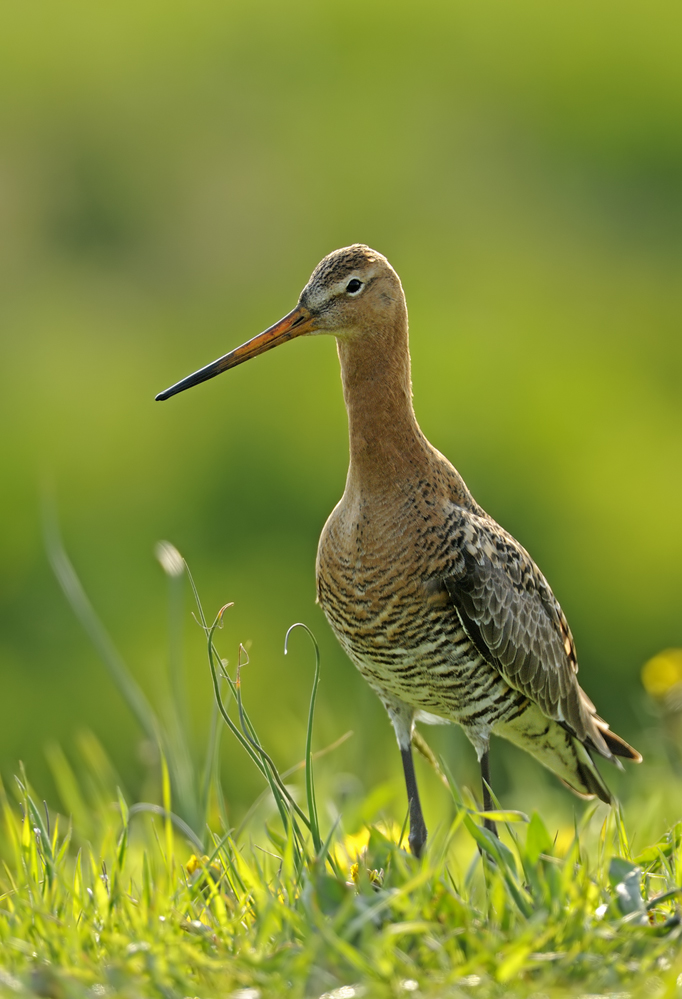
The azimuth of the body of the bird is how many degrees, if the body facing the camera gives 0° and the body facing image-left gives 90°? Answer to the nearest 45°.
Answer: approximately 45°
